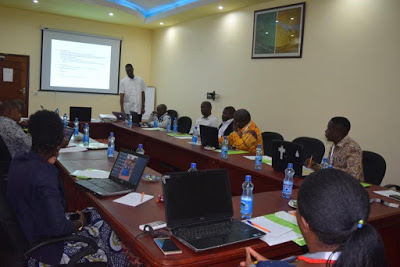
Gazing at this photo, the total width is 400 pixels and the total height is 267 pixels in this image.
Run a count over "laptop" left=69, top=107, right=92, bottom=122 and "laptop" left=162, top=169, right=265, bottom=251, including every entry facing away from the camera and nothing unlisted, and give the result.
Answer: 1

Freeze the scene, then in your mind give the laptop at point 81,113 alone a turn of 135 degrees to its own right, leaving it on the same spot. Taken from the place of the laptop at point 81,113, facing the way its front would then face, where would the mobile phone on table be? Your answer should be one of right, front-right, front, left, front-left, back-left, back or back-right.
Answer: front-right

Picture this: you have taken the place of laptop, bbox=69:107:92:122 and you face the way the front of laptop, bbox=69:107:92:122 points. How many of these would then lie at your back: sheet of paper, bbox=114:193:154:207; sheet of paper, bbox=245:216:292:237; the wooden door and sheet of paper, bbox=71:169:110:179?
3

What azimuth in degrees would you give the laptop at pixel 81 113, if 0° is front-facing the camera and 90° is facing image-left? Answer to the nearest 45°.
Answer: approximately 180°

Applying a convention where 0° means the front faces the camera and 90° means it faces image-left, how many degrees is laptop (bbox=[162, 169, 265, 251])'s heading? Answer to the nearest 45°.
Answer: approximately 315°

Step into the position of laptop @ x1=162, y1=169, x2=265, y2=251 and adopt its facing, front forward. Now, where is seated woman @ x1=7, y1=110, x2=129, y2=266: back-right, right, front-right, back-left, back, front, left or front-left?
back-right

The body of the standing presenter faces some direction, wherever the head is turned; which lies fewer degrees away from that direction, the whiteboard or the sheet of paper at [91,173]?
the sheet of paper

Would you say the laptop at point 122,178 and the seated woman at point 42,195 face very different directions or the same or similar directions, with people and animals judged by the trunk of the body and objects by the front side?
very different directions

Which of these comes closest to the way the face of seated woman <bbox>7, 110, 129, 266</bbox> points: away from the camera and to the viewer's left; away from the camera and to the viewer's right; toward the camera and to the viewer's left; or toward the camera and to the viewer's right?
away from the camera and to the viewer's right

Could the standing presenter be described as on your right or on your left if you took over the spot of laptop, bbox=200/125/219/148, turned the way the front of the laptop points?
on your left

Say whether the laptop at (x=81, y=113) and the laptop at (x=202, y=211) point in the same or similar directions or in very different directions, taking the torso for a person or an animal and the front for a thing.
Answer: very different directions
